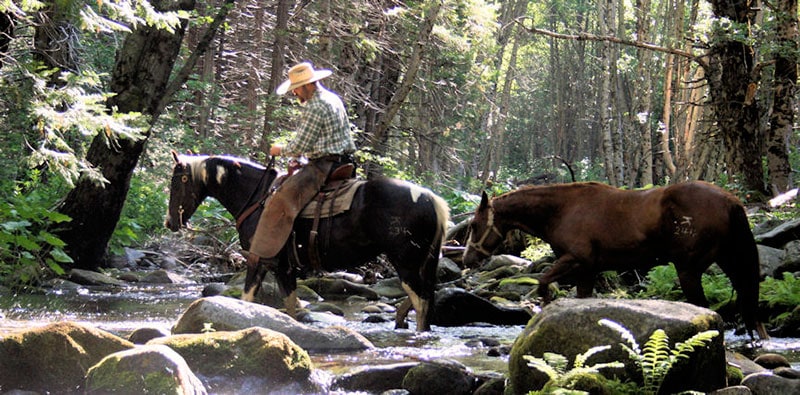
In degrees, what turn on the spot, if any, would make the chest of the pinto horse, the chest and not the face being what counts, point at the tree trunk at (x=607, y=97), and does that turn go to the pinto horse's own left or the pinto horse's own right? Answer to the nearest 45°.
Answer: approximately 135° to the pinto horse's own right

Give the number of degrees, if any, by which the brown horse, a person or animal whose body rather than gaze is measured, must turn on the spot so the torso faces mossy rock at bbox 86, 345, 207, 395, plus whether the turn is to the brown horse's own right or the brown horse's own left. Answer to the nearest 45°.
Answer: approximately 45° to the brown horse's own left

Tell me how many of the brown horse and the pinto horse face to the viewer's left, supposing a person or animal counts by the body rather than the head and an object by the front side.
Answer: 2

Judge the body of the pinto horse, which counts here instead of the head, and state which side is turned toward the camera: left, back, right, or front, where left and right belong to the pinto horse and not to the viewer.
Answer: left

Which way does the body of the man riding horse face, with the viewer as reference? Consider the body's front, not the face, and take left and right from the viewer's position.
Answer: facing to the left of the viewer

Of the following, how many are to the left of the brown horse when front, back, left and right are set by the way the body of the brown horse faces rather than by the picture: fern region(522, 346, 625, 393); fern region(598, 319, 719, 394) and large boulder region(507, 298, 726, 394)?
3

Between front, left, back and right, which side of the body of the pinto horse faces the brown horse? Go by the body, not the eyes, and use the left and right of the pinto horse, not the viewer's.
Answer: back

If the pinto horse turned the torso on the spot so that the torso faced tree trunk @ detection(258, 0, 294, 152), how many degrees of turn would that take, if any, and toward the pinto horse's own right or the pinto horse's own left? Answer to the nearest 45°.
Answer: approximately 90° to the pinto horse's own right

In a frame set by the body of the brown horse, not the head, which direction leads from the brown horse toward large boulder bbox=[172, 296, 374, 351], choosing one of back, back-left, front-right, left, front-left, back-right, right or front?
front-left

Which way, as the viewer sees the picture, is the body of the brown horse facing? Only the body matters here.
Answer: to the viewer's left

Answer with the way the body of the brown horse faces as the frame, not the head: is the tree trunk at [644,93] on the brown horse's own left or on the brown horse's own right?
on the brown horse's own right

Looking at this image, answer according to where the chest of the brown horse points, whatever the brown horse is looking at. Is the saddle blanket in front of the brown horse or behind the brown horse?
in front

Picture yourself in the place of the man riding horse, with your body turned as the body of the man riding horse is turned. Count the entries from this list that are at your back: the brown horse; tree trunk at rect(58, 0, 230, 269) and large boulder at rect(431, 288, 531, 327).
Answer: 2

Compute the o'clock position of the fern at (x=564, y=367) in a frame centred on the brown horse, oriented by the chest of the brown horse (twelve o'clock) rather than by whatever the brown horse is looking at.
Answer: The fern is roughly at 9 o'clock from the brown horse.

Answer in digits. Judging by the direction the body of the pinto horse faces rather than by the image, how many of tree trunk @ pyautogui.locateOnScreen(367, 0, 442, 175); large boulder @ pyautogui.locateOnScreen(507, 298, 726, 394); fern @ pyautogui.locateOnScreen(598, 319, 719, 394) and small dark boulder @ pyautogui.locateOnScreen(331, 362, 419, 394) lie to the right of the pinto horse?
1
